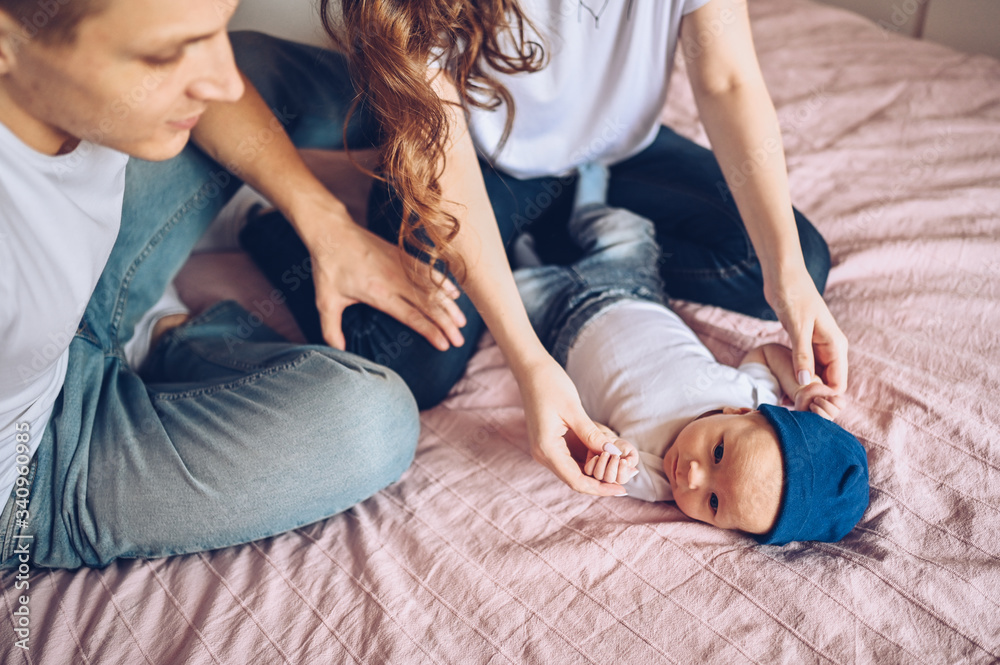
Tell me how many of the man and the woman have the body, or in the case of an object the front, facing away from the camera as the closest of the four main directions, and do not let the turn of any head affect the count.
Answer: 0

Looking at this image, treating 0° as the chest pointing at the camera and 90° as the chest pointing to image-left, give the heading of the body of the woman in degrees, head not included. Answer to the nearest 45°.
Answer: approximately 315°

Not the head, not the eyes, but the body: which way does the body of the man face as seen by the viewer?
to the viewer's right
